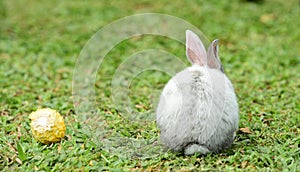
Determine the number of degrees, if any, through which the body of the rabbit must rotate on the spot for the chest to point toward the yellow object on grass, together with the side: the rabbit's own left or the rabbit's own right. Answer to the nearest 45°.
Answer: approximately 90° to the rabbit's own left

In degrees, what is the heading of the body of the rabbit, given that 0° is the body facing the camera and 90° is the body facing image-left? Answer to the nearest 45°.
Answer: approximately 180°
